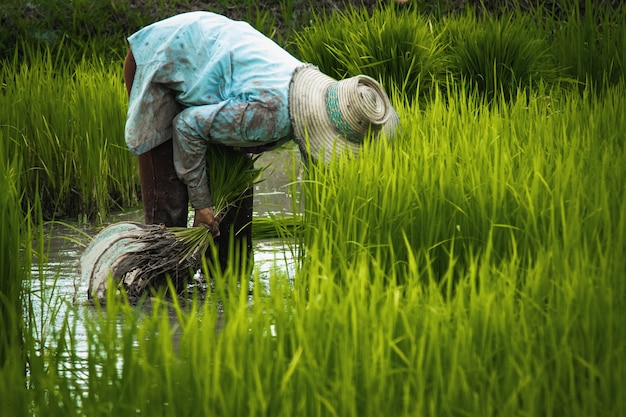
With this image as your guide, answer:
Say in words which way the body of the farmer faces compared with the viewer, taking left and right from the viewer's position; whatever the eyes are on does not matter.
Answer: facing to the right of the viewer

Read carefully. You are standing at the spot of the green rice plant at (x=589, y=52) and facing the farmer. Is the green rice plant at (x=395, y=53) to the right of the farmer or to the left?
right

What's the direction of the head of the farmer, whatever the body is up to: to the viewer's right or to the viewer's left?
to the viewer's right

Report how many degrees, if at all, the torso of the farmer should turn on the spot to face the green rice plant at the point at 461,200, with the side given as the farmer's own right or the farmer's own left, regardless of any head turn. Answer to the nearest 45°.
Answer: approximately 45° to the farmer's own right
